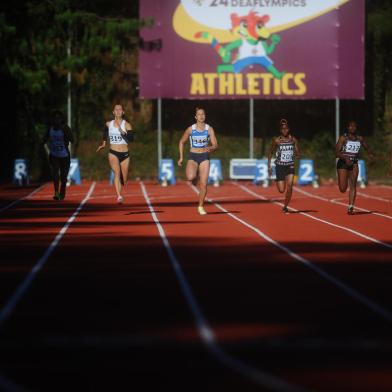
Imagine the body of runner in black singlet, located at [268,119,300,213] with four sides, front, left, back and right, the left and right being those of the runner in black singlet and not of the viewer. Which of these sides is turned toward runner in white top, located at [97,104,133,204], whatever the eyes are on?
right

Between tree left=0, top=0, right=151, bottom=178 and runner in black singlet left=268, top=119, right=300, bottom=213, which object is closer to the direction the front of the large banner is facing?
the runner in black singlet

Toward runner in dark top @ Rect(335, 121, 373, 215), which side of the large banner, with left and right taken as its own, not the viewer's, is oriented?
front

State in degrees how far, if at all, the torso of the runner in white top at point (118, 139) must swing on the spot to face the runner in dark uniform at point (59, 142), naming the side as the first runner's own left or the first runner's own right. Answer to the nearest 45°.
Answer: approximately 135° to the first runner's own right

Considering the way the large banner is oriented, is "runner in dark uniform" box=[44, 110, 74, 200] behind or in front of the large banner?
in front

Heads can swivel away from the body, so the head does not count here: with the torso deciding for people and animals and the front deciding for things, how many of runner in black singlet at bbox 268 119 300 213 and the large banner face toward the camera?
2

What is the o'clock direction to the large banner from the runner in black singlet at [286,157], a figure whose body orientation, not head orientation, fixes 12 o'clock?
The large banner is roughly at 6 o'clock from the runner in black singlet.

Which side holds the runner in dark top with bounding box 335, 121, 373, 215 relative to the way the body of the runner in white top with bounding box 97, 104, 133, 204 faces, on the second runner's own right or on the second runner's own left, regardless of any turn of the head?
on the second runner's own left

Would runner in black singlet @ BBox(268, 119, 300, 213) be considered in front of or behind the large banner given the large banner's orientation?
in front

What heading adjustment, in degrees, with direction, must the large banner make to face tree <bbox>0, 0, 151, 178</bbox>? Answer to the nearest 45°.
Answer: approximately 90° to its right

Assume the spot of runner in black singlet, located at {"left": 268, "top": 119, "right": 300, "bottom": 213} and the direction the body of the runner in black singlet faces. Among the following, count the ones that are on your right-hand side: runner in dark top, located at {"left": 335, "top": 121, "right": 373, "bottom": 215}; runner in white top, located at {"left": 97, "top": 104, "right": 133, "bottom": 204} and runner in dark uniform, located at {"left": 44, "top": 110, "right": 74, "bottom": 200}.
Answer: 2

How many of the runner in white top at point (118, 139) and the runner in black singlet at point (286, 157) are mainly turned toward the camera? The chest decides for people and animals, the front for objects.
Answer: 2

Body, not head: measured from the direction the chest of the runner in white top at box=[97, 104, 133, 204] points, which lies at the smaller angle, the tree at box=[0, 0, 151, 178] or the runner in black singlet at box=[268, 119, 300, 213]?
the runner in black singlet

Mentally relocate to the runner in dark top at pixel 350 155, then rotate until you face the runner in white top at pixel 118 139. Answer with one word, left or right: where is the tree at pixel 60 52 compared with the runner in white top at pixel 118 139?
right

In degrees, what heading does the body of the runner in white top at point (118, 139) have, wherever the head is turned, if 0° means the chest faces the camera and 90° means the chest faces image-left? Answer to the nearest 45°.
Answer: approximately 0°

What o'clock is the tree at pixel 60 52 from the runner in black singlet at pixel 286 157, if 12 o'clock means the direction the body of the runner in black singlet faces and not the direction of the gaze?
The tree is roughly at 5 o'clock from the runner in black singlet.
